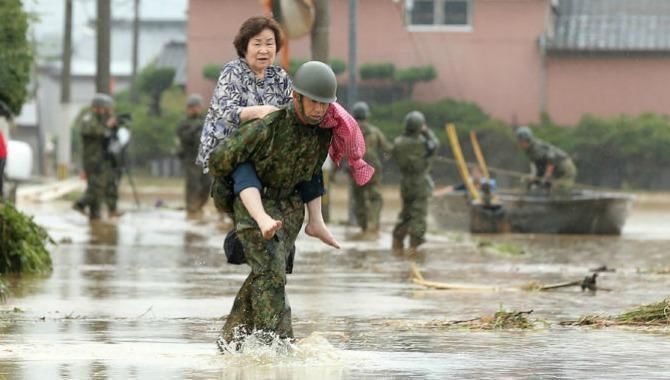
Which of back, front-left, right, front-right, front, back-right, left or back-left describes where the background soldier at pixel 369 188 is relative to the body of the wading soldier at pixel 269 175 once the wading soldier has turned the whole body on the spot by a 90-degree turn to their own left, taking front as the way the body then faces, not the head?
front-left

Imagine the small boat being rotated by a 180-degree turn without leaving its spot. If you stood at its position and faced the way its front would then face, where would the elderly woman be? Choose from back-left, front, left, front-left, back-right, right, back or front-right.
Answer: left

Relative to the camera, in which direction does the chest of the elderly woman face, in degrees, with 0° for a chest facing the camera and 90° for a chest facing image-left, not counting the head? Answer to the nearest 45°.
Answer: approximately 315°

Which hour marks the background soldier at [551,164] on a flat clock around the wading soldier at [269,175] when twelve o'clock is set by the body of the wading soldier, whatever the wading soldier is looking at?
The background soldier is roughly at 8 o'clock from the wading soldier.

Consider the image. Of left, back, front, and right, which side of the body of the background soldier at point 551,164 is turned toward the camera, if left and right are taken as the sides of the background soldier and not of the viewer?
left

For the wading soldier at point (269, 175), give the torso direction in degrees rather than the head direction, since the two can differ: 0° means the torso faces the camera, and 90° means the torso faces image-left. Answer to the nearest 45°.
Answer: approximately 315°
